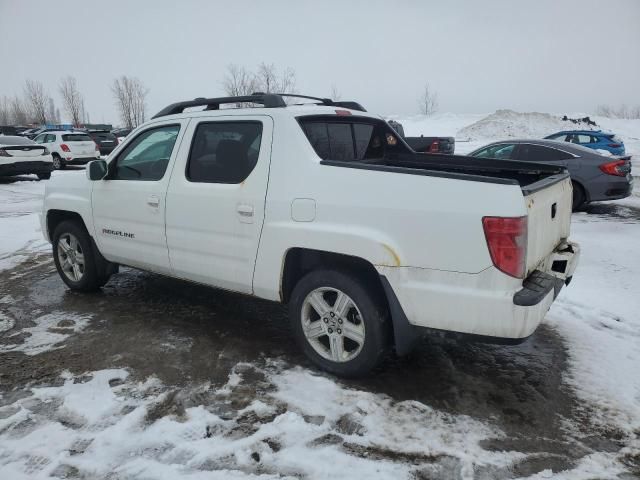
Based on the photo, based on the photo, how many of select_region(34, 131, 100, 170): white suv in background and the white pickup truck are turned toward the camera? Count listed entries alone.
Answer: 0

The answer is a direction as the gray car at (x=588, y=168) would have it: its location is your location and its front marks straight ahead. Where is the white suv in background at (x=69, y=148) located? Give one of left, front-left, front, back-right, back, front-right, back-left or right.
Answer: front-left

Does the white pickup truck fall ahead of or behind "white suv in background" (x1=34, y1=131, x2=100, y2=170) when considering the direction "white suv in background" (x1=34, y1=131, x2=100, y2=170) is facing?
behind

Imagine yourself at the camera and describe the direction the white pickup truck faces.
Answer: facing away from the viewer and to the left of the viewer

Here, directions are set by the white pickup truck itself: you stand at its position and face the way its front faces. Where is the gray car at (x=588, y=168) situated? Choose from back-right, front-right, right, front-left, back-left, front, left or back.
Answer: right

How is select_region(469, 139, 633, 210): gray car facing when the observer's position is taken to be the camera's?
facing away from the viewer and to the left of the viewer

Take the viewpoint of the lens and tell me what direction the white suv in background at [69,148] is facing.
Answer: facing away from the viewer and to the left of the viewer

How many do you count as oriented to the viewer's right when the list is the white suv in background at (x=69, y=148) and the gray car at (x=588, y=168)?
0

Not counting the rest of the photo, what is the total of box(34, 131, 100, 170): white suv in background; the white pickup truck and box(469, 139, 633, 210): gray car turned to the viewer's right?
0

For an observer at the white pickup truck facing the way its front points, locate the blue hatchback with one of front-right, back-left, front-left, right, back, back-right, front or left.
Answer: right

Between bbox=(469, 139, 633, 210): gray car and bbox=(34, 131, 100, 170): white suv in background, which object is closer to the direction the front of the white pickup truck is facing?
the white suv in background
